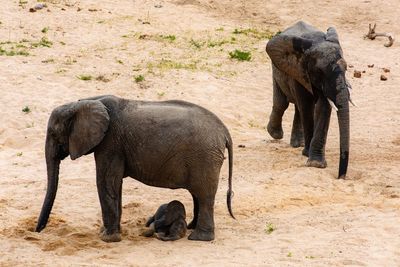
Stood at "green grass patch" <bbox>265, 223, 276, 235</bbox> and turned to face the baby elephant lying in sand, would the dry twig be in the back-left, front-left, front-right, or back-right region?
back-right

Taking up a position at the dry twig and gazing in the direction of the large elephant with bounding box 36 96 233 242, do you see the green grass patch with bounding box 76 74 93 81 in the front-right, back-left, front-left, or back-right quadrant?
front-right

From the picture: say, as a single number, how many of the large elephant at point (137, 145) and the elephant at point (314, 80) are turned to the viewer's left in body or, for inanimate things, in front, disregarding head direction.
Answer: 1

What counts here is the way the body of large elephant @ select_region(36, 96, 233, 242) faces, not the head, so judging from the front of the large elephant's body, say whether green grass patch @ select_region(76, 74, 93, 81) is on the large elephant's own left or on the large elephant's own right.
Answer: on the large elephant's own right

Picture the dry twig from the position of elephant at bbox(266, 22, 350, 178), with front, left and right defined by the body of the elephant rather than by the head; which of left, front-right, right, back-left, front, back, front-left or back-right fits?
back-left

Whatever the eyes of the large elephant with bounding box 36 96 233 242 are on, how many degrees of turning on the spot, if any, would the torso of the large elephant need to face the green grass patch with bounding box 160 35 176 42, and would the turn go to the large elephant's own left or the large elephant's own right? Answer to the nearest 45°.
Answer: approximately 90° to the large elephant's own right

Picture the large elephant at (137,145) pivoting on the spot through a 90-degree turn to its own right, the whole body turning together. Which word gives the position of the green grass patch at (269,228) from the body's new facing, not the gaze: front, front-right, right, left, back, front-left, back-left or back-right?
right

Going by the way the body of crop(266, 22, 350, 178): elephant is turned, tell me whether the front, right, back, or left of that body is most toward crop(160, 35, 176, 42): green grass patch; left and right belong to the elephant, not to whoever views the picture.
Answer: back

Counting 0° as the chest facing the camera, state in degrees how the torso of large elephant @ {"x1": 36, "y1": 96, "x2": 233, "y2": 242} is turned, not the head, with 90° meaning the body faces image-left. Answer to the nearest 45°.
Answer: approximately 90°

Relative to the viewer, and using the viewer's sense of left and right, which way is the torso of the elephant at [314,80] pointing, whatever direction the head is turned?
facing the viewer and to the right of the viewer

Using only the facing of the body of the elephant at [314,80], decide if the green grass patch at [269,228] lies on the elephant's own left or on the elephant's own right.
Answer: on the elephant's own right

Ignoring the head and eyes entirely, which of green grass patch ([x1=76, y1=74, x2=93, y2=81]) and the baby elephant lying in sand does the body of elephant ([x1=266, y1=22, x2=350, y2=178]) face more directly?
the baby elephant lying in sand

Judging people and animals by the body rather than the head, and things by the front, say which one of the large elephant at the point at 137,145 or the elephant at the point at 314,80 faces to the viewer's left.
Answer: the large elephant

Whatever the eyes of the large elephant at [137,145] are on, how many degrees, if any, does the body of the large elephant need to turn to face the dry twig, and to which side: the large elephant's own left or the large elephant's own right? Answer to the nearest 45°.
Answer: approximately 135° to the large elephant's own right

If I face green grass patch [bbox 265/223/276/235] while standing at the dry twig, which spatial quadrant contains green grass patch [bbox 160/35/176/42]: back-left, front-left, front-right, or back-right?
front-right
